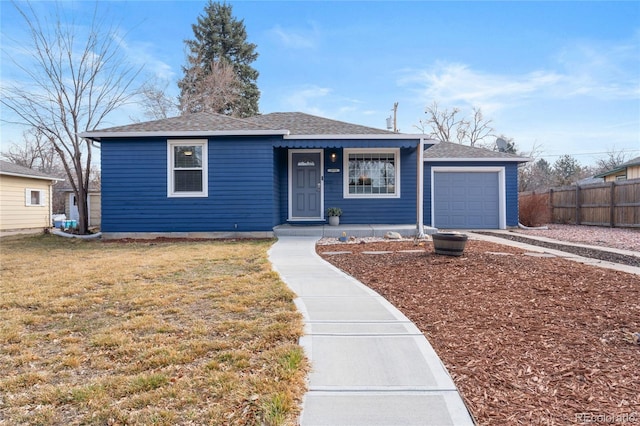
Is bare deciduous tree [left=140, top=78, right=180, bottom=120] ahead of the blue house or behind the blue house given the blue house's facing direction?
behind

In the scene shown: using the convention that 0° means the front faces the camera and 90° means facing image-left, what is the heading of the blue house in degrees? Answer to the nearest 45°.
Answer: approximately 0°

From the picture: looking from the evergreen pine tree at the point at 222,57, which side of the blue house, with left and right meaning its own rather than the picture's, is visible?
back

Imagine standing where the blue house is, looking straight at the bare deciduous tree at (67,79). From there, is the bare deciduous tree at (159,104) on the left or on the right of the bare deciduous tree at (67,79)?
right

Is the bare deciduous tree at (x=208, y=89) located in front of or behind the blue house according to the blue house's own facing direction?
behind

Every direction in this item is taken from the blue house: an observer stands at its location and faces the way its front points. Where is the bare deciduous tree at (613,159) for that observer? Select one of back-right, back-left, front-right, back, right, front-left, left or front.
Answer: back-left

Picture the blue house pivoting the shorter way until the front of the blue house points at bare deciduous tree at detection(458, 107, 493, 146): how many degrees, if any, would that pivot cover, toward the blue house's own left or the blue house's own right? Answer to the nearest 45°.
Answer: approximately 135° to the blue house's own left

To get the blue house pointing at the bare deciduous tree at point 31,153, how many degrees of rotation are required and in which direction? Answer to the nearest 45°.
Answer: approximately 135° to its right
